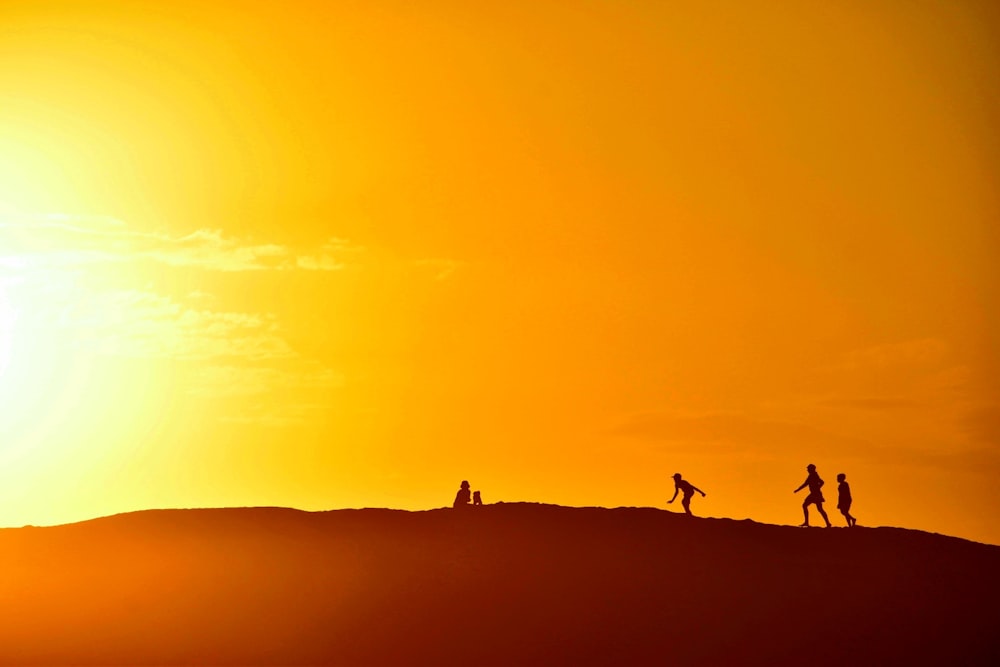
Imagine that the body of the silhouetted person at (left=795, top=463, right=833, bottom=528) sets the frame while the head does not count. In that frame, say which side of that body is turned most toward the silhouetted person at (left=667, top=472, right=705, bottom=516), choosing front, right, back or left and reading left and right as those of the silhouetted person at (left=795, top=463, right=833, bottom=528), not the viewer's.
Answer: front

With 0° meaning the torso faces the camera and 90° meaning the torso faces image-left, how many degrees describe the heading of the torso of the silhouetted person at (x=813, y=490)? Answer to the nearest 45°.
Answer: approximately 90°

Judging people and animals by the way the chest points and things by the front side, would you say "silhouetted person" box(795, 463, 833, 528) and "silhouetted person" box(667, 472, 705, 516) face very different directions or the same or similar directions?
same or similar directions

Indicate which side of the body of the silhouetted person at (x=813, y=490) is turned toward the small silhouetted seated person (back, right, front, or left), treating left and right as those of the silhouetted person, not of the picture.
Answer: front

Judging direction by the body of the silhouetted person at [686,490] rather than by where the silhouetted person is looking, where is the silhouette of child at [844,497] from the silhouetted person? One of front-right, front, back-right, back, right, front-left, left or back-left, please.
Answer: back

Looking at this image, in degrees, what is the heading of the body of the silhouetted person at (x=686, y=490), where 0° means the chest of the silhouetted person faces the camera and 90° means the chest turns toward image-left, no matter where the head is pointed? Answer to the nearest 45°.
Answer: approximately 90°

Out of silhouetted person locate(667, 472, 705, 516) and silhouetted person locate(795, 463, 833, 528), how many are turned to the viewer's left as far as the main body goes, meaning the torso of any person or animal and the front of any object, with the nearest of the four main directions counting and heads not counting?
2

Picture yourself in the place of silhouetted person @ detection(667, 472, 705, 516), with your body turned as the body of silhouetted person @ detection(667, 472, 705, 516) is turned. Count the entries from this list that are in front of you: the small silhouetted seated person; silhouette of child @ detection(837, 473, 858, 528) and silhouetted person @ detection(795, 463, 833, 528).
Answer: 1

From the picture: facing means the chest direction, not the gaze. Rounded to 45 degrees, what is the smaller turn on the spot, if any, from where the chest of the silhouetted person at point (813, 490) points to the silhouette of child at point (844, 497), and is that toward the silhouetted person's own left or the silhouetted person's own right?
approximately 135° to the silhouetted person's own right
